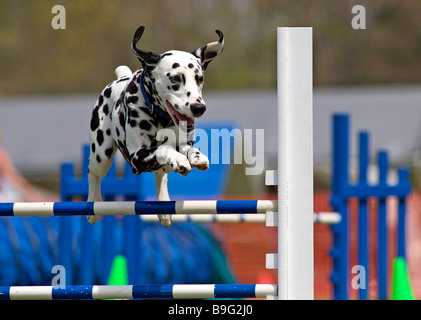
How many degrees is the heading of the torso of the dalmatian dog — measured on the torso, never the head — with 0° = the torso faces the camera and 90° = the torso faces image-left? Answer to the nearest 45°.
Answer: approximately 315°

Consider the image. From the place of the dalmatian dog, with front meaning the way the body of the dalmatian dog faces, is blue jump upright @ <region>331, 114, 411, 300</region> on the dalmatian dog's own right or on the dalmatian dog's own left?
on the dalmatian dog's own left

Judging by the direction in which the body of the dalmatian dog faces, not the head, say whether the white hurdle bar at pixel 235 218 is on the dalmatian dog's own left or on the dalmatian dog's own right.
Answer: on the dalmatian dog's own left

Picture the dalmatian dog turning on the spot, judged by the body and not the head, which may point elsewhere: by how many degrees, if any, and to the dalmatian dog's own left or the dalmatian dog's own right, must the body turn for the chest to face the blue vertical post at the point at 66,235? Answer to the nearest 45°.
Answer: approximately 135° to the dalmatian dog's own left

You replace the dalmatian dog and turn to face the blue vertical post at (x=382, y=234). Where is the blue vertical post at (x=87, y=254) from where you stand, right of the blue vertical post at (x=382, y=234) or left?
left

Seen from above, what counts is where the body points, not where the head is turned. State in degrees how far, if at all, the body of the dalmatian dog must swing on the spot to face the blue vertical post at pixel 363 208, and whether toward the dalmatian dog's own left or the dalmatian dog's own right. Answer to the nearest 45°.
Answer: approximately 90° to the dalmatian dog's own left

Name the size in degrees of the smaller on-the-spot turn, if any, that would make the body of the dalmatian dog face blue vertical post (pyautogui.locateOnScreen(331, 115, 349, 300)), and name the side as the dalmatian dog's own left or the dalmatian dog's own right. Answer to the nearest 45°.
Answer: approximately 90° to the dalmatian dog's own left

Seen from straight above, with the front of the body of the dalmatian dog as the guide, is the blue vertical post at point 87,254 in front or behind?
behind
